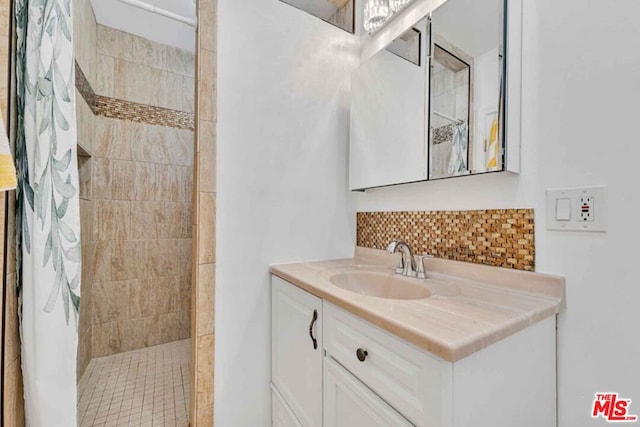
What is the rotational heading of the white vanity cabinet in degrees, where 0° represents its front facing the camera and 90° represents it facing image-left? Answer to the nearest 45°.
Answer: approximately 45°

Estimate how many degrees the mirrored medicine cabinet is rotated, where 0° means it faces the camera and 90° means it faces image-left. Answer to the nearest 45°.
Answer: approximately 45°

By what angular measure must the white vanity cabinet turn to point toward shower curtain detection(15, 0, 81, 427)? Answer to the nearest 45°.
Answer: approximately 45° to its right
